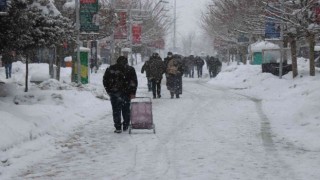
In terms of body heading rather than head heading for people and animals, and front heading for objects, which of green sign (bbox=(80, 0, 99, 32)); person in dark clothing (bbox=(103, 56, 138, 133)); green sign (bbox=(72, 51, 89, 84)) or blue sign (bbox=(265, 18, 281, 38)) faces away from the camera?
the person in dark clothing

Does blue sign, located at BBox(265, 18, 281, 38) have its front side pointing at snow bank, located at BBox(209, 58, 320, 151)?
yes

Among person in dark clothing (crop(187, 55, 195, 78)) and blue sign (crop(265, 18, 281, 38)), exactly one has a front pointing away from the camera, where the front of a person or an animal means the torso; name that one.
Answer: the person in dark clothing
